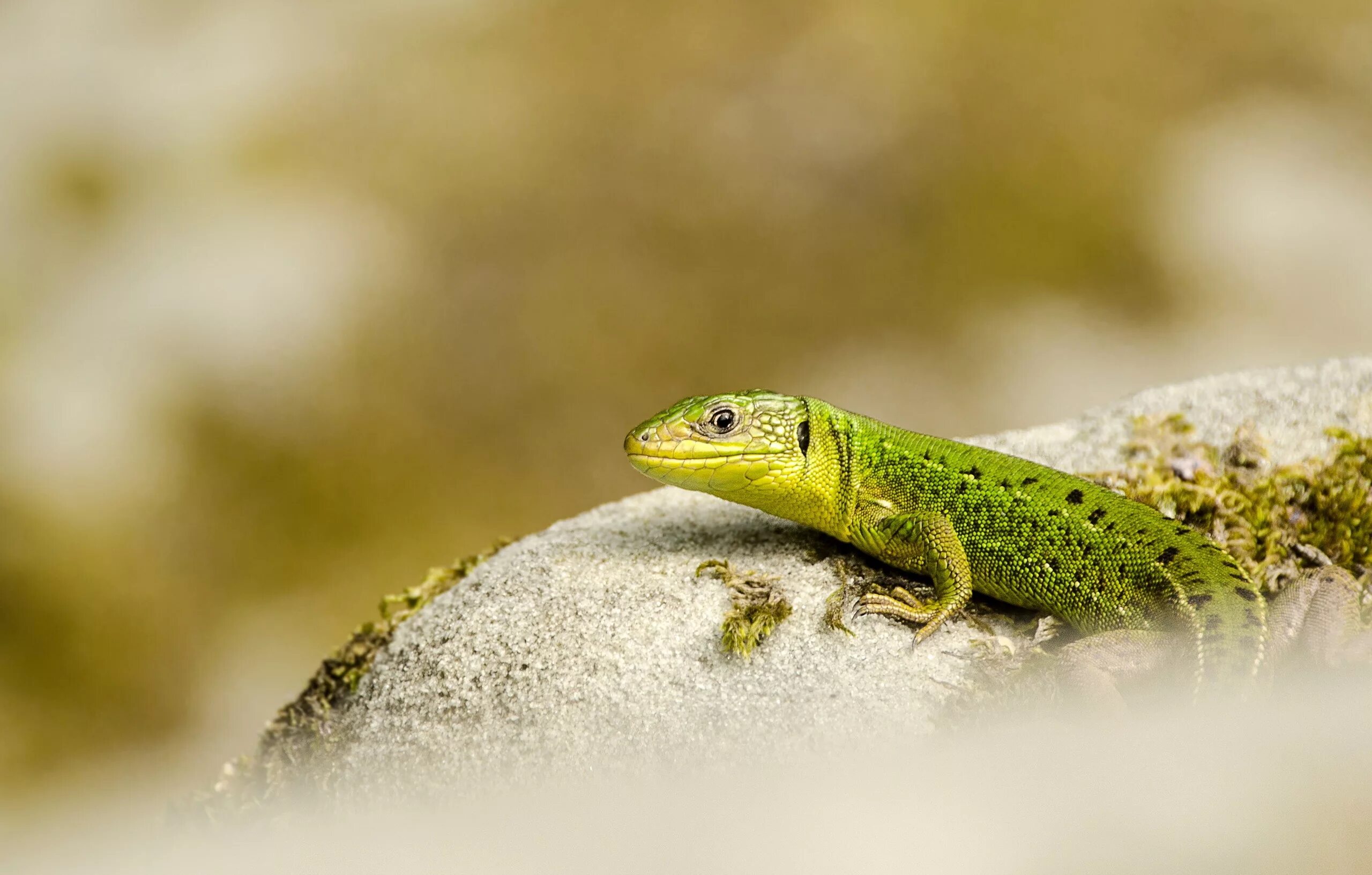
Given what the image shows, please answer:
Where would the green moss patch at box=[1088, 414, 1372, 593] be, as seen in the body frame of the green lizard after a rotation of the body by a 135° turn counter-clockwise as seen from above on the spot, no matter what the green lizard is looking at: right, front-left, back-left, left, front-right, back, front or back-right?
left

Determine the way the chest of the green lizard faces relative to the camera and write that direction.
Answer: to the viewer's left

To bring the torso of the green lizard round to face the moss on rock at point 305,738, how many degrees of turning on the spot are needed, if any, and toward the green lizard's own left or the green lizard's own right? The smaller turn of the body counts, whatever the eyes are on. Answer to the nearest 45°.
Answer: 0° — it already faces it
